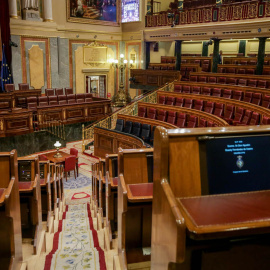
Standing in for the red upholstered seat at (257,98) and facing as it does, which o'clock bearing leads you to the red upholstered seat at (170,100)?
the red upholstered seat at (170,100) is roughly at 2 o'clock from the red upholstered seat at (257,98).

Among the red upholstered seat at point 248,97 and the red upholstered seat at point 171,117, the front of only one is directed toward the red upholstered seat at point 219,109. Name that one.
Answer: the red upholstered seat at point 248,97

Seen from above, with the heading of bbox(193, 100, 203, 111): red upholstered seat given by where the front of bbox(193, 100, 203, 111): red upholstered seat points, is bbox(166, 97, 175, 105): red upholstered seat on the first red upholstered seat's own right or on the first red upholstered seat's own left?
on the first red upholstered seat's own right

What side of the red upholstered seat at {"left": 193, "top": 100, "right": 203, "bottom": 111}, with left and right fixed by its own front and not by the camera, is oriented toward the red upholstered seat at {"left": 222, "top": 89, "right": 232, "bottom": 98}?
back

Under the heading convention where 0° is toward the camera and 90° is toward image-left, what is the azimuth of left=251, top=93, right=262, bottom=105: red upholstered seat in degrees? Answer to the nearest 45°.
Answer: approximately 45°

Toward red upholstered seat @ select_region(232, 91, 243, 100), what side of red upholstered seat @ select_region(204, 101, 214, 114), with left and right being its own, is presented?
back

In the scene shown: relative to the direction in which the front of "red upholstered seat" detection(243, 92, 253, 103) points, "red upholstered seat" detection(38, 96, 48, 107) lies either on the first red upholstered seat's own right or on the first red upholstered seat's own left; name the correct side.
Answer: on the first red upholstered seat's own right
